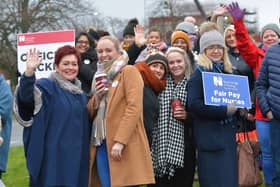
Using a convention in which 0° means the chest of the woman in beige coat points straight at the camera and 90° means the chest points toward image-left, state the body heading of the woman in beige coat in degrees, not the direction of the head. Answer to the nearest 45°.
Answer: approximately 45°

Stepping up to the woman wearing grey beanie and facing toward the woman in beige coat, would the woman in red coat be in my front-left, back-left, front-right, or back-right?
back-right

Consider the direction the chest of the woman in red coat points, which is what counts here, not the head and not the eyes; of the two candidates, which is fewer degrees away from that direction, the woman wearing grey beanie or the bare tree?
the woman wearing grey beanie

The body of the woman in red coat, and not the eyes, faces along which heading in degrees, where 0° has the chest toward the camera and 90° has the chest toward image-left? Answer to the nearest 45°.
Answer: approximately 0°

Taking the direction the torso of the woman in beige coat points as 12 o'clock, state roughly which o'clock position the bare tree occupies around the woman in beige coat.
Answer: The bare tree is roughly at 4 o'clock from the woman in beige coat.

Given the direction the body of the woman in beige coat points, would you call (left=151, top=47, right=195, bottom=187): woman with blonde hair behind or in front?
behind

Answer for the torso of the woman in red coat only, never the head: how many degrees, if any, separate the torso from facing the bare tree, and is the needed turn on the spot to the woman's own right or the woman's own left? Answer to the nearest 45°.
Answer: approximately 135° to the woman's own right
